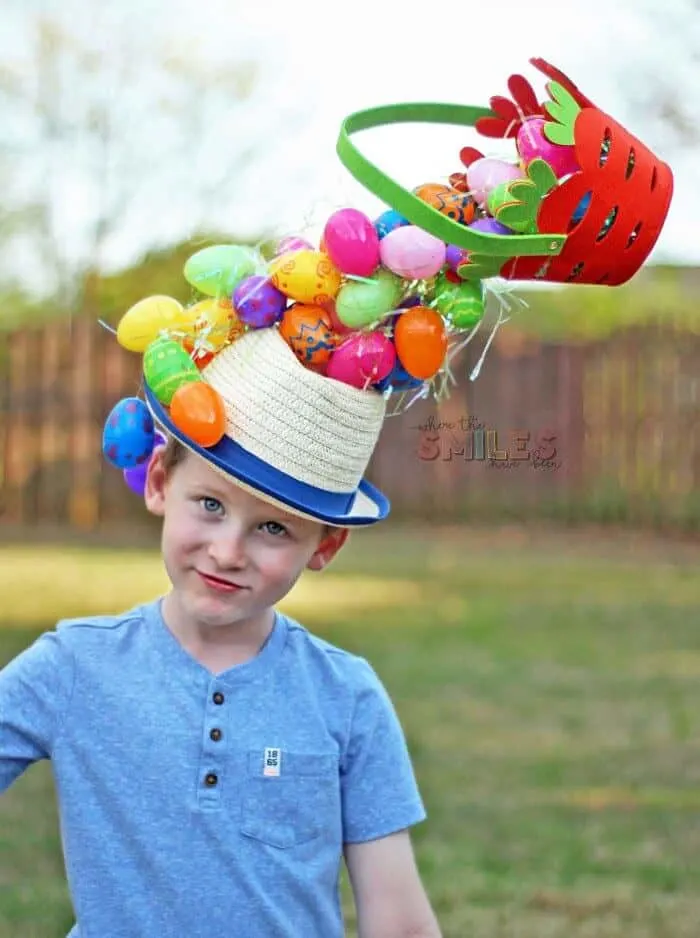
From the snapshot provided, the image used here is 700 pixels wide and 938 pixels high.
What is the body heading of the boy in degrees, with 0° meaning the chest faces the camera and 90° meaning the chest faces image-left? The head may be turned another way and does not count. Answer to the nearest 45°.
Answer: approximately 0°
